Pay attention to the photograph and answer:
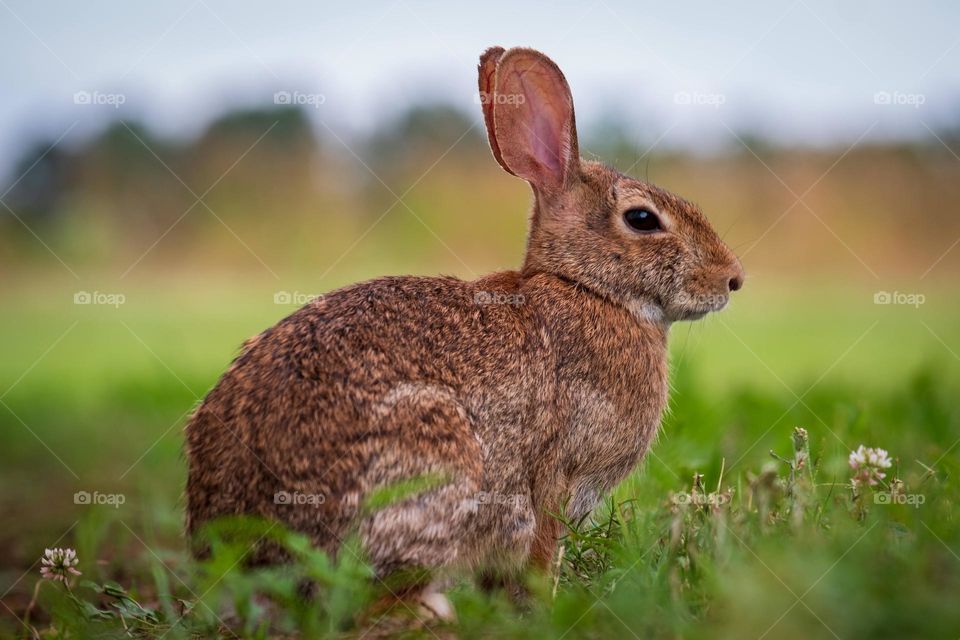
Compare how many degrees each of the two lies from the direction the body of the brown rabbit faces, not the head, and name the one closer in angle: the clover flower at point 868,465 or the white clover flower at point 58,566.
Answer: the clover flower

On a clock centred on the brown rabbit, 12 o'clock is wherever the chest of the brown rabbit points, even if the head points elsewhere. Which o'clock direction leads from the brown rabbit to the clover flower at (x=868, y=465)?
The clover flower is roughly at 12 o'clock from the brown rabbit.

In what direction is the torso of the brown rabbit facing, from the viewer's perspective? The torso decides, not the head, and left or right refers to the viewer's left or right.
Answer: facing to the right of the viewer

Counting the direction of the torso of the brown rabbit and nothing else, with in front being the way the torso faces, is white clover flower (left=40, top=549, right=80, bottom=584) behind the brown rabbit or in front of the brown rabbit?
behind
